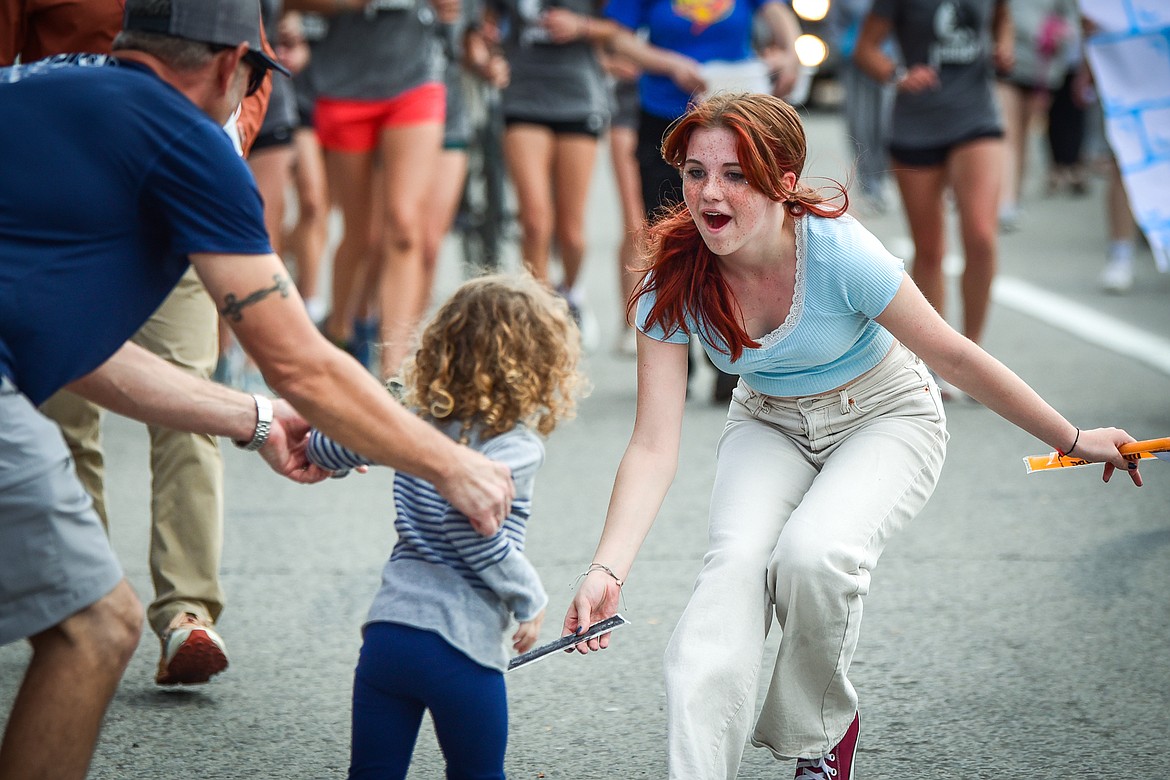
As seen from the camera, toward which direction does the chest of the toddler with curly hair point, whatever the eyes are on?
away from the camera

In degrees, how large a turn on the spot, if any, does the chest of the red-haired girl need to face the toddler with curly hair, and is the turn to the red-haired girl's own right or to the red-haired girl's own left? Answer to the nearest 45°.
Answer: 0° — they already face them

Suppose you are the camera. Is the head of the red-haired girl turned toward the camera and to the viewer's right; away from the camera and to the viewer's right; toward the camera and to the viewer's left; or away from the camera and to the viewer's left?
toward the camera and to the viewer's left

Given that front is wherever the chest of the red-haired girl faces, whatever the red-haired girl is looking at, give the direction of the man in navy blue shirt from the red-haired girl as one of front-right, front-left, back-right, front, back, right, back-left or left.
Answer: front

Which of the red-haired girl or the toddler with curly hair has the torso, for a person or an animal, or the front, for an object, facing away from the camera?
the toddler with curly hair

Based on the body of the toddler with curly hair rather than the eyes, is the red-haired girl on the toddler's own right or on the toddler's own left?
on the toddler's own right

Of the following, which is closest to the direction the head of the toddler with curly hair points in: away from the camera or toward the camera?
away from the camera

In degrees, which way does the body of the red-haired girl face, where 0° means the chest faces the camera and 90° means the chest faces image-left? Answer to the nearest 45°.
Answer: approximately 45°
